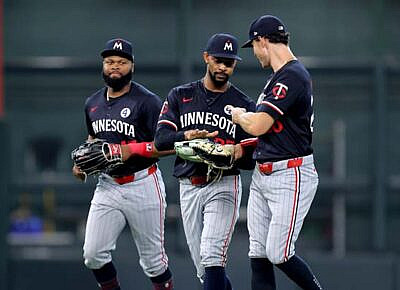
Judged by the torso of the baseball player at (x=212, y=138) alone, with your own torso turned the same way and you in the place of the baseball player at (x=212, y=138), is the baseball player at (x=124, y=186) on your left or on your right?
on your right

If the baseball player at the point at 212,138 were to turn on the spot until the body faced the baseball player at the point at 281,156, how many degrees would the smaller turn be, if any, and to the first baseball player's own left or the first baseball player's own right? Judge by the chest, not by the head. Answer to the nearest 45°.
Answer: approximately 45° to the first baseball player's own left

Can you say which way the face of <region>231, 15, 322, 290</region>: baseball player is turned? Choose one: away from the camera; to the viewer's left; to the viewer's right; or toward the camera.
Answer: to the viewer's left

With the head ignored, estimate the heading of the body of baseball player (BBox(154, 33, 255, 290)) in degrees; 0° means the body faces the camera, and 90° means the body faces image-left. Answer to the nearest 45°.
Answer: approximately 0°
